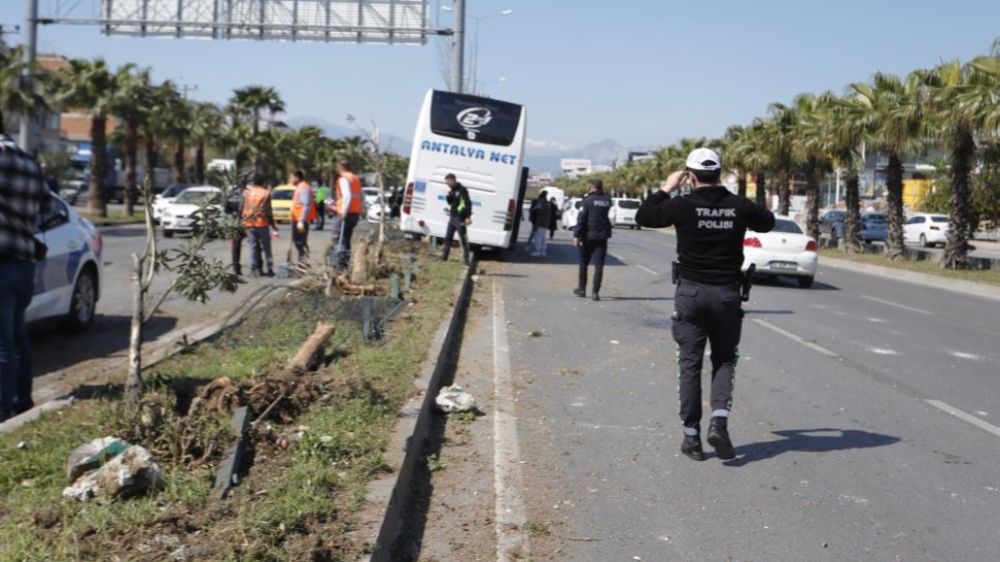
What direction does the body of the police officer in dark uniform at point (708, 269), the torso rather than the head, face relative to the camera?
away from the camera

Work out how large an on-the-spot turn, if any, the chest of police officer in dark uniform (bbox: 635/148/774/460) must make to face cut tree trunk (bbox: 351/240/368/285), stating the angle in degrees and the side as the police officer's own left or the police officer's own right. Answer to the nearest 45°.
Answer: approximately 45° to the police officer's own left

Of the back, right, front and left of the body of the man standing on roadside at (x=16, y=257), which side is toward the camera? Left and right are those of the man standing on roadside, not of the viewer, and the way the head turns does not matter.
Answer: back

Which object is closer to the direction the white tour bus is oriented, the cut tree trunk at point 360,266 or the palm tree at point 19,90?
the palm tree

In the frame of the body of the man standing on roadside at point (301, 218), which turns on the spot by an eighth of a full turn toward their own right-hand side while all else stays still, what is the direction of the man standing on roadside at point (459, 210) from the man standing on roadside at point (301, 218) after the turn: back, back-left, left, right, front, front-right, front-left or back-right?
right

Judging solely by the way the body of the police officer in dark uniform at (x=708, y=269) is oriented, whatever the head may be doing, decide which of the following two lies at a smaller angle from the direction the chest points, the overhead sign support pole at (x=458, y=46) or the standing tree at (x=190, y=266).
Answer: the overhead sign support pole

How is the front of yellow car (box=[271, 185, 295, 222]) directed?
toward the camera

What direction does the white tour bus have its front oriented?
away from the camera

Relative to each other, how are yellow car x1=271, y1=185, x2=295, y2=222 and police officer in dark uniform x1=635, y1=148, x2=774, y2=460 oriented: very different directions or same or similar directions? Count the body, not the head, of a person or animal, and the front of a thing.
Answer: very different directions

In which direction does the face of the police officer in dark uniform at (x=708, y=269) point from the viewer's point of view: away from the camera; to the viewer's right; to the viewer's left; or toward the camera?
away from the camera
